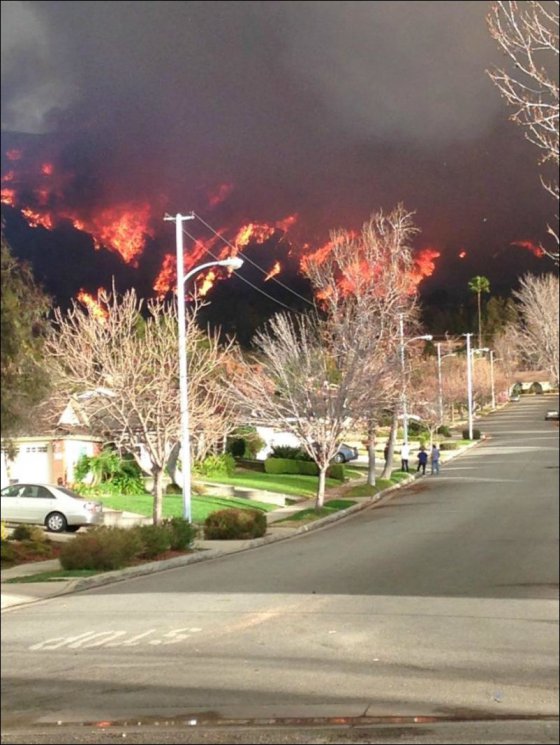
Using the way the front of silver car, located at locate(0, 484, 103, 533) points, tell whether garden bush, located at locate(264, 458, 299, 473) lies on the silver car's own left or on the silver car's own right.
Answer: on the silver car's own right

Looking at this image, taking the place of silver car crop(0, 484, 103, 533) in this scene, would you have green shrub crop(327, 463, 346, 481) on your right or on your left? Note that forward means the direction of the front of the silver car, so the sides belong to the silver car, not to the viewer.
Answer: on your right

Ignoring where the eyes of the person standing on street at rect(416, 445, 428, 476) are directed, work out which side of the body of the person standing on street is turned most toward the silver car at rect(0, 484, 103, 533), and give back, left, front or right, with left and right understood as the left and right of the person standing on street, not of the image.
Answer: back

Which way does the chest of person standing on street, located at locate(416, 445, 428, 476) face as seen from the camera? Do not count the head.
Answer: away from the camera

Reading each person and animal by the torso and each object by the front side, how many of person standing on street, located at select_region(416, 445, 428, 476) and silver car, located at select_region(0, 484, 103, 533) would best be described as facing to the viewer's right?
0

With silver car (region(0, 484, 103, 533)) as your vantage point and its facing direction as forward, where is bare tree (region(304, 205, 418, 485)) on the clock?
The bare tree is roughly at 4 o'clock from the silver car.

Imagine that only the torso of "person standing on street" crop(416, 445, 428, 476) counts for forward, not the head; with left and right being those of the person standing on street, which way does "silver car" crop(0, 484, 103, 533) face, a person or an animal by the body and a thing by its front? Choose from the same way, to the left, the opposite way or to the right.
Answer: to the left

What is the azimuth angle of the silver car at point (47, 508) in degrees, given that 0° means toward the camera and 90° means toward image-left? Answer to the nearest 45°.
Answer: approximately 135°
